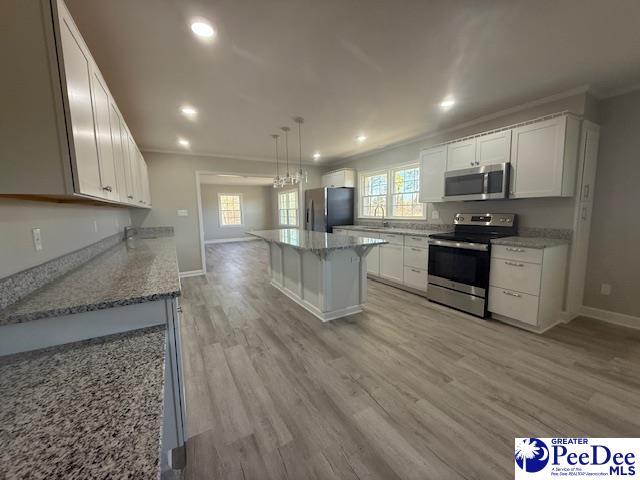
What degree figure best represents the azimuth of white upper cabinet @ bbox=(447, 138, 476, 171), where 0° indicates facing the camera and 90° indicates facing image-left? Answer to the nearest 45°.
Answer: approximately 45°

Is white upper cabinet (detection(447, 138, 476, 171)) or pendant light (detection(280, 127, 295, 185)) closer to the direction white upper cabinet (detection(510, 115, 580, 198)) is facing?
the pendant light

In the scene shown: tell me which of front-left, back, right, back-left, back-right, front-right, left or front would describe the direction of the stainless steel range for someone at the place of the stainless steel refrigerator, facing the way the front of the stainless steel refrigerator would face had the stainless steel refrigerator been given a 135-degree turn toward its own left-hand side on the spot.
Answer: front-right

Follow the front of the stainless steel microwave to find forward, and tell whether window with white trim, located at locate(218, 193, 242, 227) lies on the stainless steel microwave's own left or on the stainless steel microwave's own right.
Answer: on the stainless steel microwave's own right

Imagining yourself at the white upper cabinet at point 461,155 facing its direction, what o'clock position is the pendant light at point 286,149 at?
The pendant light is roughly at 1 o'clock from the white upper cabinet.
